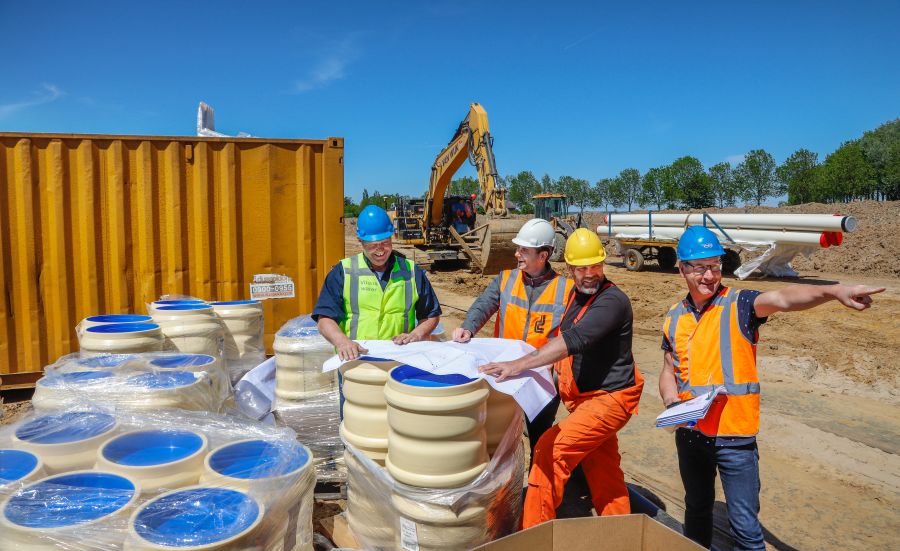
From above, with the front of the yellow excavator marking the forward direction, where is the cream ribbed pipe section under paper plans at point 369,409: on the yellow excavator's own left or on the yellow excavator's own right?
on the yellow excavator's own right

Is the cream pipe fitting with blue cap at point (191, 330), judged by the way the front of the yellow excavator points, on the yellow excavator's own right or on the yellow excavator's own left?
on the yellow excavator's own right

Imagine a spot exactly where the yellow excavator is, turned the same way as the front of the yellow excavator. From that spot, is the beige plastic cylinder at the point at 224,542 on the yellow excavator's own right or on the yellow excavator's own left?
on the yellow excavator's own right

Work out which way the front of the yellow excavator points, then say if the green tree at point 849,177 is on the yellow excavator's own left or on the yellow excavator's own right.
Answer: on the yellow excavator's own left

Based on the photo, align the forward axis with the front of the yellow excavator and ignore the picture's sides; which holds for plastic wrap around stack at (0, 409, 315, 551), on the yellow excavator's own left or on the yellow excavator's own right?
on the yellow excavator's own right

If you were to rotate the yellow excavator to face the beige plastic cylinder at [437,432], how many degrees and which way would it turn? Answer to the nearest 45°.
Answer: approximately 45° to its right

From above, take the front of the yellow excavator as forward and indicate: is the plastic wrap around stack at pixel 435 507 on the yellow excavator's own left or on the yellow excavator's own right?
on the yellow excavator's own right

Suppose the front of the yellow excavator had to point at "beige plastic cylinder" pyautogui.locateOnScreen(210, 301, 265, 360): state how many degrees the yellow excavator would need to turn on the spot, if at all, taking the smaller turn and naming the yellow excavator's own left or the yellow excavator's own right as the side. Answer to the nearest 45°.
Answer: approximately 45° to the yellow excavator's own right

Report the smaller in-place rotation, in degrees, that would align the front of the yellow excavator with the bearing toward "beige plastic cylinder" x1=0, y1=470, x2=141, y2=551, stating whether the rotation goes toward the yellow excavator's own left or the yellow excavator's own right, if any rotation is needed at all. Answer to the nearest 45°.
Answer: approximately 45° to the yellow excavator's own right

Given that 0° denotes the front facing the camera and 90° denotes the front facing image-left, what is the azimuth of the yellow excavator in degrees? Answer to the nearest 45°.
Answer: approximately 315°

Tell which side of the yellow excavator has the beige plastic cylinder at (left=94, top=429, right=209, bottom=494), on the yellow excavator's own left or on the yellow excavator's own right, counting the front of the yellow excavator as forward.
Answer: on the yellow excavator's own right
